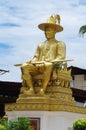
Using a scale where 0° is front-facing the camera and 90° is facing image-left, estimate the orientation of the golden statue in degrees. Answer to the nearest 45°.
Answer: approximately 45°
